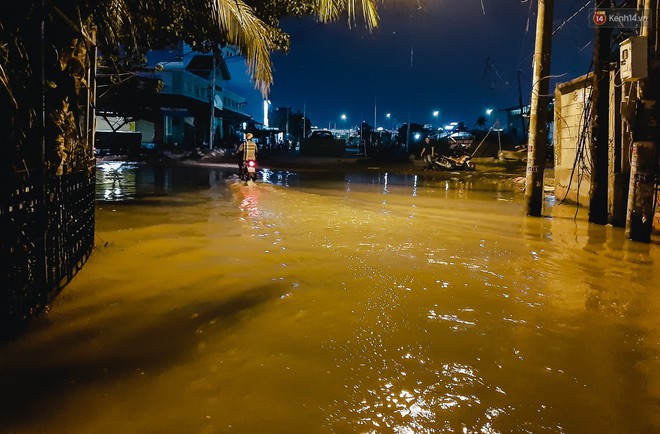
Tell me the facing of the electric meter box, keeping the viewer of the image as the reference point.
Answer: facing the viewer and to the left of the viewer

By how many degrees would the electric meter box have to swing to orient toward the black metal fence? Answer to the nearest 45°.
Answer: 0° — it already faces it

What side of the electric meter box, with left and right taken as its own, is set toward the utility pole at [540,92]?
right

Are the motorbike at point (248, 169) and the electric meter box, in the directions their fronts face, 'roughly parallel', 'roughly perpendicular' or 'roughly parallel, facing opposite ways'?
roughly perpendicular

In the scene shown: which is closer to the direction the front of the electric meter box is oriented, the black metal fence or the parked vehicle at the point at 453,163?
the black metal fence

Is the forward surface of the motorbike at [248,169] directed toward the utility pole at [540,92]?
no

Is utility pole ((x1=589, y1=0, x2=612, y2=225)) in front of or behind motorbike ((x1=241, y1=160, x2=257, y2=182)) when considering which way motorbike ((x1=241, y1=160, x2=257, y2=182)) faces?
behind

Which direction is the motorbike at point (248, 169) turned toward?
away from the camera

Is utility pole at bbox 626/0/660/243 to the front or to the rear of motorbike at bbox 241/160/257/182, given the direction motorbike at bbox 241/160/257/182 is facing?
to the rear

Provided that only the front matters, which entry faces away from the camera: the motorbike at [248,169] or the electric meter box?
the motorbike

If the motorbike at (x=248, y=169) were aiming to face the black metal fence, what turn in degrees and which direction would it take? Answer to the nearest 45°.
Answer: approximately 180°

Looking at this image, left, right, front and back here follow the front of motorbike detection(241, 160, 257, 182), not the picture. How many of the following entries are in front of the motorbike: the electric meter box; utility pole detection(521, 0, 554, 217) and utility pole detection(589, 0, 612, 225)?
0

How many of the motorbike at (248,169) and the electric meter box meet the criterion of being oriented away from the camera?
1

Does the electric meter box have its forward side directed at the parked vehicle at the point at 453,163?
no

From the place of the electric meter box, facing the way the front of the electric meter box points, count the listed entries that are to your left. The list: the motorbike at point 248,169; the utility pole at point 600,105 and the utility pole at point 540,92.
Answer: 0

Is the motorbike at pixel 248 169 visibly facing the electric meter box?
no

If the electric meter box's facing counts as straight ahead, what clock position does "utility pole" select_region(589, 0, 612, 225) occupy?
The utility pole is roughly at 4 o'clock from the electric meter box.

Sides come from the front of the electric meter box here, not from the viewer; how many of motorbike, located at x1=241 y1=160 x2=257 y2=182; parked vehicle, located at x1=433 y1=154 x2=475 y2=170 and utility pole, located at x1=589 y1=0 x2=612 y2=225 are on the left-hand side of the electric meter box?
0
